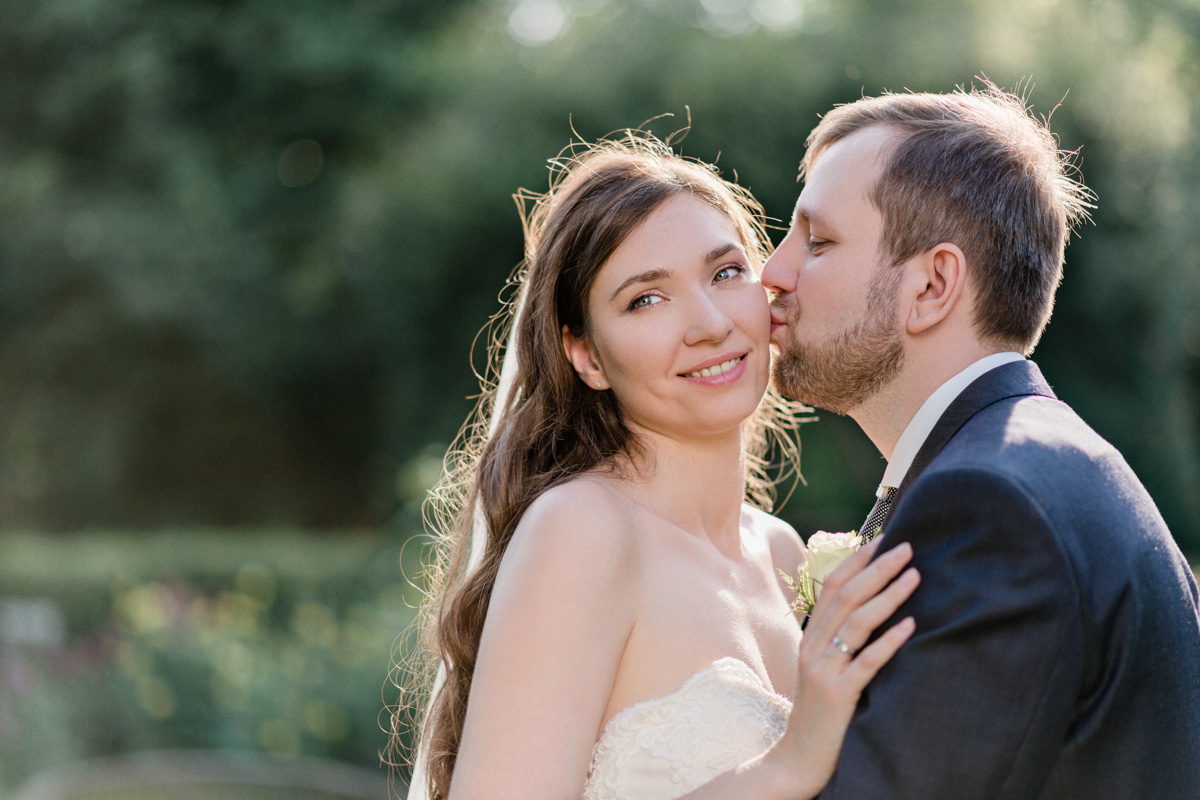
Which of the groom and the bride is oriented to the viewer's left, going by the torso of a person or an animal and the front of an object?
the groom

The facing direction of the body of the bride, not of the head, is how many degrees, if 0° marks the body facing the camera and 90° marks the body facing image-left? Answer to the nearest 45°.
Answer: approximately 315°

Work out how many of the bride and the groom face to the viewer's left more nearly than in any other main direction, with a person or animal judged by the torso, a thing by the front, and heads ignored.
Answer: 1

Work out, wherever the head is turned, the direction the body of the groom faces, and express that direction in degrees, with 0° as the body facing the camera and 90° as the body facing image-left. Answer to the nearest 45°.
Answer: approximately 90°

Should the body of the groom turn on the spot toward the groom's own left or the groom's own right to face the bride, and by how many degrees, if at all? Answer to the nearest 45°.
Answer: approximately 45° to the groom's own right
